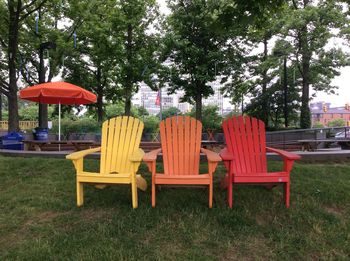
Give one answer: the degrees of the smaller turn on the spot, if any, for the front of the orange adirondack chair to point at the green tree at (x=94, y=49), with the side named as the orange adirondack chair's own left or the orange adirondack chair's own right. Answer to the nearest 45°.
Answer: approximately 180°

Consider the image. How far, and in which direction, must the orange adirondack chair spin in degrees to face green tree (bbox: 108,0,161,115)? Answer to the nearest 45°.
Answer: approximately 180°

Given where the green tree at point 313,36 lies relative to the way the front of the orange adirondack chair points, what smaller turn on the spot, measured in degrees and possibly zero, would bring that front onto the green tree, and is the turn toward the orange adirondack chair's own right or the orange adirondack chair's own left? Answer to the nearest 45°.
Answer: approximately 135° to the orange adirondack chair's own left

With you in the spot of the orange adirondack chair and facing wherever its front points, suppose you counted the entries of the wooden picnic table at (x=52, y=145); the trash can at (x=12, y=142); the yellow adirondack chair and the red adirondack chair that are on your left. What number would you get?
1

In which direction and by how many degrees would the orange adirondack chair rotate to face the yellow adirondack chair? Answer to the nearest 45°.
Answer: approximately 90° to its right

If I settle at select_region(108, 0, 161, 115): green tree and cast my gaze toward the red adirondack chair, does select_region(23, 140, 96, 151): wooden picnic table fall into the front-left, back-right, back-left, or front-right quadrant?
front-right

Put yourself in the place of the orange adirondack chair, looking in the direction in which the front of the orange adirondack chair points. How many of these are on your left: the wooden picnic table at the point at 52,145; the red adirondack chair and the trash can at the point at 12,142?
1

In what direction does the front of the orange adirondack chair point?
toward the camera

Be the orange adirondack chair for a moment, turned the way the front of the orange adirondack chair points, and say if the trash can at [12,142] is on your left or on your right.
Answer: on your right

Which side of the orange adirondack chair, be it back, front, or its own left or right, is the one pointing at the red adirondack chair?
left

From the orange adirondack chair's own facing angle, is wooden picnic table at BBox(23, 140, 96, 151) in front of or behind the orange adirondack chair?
behind
